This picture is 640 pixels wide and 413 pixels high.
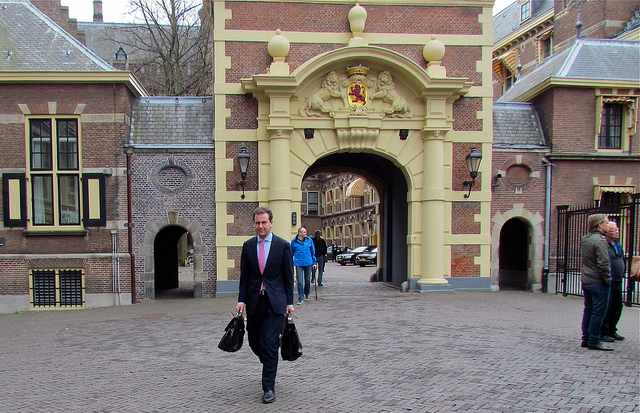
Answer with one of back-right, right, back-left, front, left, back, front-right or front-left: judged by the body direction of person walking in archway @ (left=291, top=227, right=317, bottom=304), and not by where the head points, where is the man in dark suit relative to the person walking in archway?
front

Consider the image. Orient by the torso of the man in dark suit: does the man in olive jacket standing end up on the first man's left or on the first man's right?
on the first man's left

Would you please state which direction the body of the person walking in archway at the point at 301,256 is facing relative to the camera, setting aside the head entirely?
toward the camera

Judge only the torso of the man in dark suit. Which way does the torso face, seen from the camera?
toward the camera

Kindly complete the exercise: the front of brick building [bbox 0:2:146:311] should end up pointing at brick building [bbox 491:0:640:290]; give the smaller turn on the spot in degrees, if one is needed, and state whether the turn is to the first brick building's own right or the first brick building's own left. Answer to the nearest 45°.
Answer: approximately 90° to the first brick building's own left

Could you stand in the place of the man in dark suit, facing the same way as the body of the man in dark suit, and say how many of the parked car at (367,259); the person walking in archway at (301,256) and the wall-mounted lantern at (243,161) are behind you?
3

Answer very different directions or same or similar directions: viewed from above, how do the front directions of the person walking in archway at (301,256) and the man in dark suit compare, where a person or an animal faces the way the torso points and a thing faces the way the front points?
same or similar directions

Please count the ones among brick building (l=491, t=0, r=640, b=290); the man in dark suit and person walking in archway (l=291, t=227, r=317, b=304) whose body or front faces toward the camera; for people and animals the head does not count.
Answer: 3

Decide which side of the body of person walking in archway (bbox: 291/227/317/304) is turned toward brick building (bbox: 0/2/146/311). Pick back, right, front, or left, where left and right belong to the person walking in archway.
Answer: right

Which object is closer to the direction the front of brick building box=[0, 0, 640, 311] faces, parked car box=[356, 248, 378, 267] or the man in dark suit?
the man in dark suit

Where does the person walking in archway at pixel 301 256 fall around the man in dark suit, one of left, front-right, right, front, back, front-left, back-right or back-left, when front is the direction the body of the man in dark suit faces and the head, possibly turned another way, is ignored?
back

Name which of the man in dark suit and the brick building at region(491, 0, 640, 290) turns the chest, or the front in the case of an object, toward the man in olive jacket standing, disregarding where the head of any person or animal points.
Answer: the brick building
